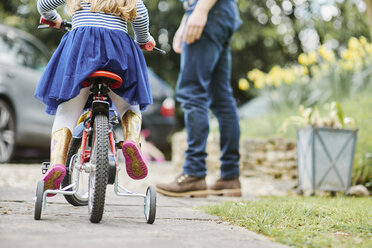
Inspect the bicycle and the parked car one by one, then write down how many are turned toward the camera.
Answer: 0

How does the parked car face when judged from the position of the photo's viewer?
facing away from the viewer and to the left of the viewer

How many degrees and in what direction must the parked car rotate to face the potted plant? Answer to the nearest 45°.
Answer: approximately 180°

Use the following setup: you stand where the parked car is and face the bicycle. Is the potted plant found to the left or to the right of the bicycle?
left

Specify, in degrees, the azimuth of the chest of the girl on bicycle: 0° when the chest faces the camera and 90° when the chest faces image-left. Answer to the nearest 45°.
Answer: approximately 180°

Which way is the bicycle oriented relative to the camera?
away from the camera

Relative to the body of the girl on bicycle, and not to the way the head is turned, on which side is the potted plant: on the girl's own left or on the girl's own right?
on the girl's own right

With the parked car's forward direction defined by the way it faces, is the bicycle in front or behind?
behind

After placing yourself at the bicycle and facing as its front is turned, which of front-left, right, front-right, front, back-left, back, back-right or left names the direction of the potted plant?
front-right

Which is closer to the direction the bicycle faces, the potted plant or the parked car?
the parked car

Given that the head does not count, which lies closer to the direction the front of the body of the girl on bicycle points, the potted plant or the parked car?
the parked car

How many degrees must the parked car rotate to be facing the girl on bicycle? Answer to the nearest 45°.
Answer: approximately 135° to its left

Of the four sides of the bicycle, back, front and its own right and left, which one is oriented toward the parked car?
front

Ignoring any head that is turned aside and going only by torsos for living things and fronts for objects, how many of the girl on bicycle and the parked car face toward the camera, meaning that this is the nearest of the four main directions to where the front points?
0
